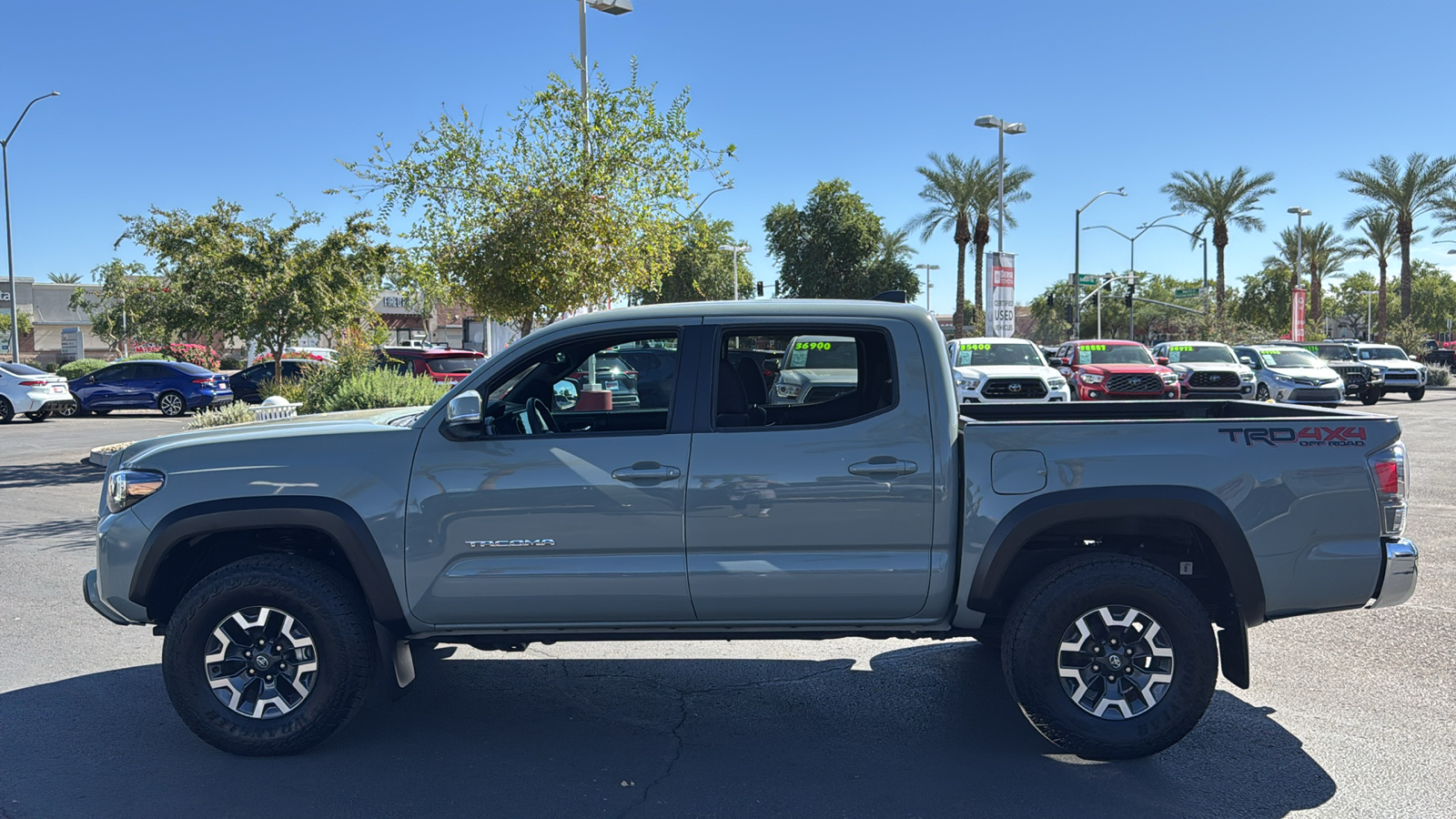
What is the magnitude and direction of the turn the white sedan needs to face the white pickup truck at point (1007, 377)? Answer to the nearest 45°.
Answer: approximately 180°

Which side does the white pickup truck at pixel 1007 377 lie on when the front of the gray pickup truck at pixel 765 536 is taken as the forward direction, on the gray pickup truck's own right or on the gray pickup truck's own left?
on the gray pickup truck's own right

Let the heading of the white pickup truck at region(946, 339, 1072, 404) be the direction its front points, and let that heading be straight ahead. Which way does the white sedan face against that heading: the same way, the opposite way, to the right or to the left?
to the right

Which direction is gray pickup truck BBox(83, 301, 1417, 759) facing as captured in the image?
to the viewer's left

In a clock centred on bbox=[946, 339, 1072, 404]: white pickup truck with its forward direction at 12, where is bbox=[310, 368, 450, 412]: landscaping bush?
The landscaping bush is roughly at 2 o'clock from the white pickup truck.

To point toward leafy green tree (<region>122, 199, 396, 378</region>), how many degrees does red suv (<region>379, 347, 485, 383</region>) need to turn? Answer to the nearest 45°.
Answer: approximately 90° to its left

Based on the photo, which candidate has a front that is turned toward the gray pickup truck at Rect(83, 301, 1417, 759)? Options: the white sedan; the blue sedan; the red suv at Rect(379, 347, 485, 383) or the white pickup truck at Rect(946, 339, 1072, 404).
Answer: the white pickup truck

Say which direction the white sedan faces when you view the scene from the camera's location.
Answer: facing away from the viewer and to the left of the viewer

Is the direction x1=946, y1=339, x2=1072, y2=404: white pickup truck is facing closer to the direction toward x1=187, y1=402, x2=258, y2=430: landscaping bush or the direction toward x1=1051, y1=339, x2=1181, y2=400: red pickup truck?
the landscaping bush

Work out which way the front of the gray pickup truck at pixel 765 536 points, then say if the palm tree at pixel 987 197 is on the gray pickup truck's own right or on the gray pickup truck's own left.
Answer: on the gray pickup truck's own right

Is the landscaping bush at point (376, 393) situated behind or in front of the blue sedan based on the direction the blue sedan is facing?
behind

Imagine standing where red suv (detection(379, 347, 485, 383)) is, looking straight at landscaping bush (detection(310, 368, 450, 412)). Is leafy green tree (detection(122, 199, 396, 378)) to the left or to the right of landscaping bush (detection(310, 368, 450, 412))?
right
